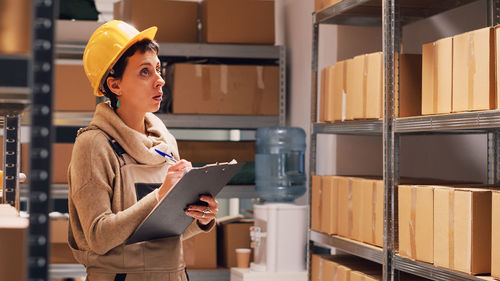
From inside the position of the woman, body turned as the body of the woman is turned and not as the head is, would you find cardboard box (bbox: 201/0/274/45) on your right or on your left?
on your left

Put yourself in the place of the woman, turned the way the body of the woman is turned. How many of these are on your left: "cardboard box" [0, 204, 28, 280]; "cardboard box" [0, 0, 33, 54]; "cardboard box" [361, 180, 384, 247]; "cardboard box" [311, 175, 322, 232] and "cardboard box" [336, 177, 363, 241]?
3

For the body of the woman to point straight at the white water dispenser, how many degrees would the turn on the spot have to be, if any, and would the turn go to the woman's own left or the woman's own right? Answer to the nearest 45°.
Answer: approximately 90° to the woman's own left

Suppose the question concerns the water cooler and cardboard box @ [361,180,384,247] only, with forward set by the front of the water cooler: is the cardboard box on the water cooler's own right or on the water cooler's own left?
on the water cooler's own left

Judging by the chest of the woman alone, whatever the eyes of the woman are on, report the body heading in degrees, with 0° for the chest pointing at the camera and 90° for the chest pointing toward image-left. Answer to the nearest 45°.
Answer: approximately 315°

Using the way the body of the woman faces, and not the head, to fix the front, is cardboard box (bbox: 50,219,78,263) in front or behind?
behind

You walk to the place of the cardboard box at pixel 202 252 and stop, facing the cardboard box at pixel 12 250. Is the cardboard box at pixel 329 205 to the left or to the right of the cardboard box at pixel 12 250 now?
left

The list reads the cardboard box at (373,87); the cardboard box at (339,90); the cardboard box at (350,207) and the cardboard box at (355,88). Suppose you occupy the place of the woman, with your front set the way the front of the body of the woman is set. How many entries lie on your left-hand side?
4

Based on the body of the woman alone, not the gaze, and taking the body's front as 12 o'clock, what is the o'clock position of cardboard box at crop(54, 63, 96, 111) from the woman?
The cardboard box is roughly at 7 o'clock from the woman.
